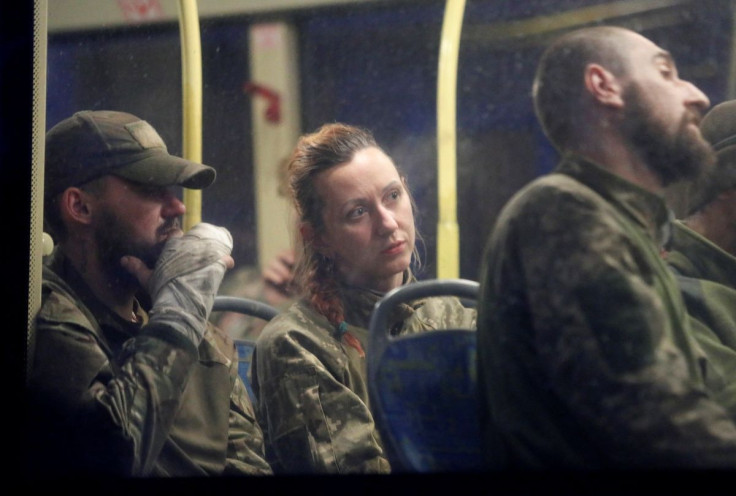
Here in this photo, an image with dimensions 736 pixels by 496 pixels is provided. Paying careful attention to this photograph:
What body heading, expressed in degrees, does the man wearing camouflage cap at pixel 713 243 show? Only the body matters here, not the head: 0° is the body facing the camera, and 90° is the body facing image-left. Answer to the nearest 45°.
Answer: approximately 270°

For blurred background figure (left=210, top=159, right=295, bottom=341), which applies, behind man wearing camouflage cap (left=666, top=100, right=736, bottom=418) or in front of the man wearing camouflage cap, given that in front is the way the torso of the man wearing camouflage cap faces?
behind

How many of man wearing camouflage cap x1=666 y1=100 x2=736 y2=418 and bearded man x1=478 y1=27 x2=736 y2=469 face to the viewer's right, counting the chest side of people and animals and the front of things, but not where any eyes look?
2

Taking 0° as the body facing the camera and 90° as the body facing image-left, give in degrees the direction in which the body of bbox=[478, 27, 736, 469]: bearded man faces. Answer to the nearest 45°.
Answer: approximately 270°

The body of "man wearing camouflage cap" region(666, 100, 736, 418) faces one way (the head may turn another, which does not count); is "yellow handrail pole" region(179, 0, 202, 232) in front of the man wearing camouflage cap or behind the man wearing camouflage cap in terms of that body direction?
behind

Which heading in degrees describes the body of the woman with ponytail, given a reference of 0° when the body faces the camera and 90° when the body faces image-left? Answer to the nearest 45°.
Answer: approximately 315°
